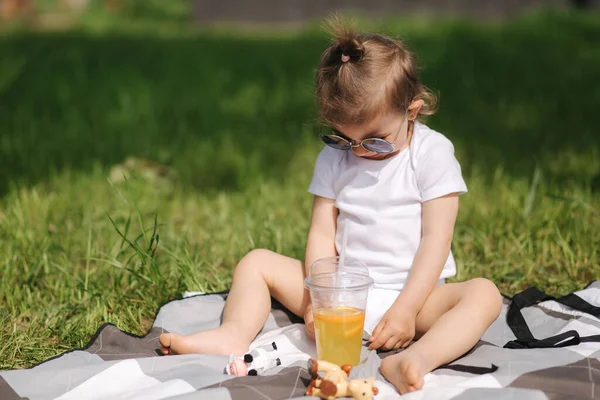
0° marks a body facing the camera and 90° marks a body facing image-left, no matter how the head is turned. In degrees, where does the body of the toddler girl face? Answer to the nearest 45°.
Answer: approximately 45°
